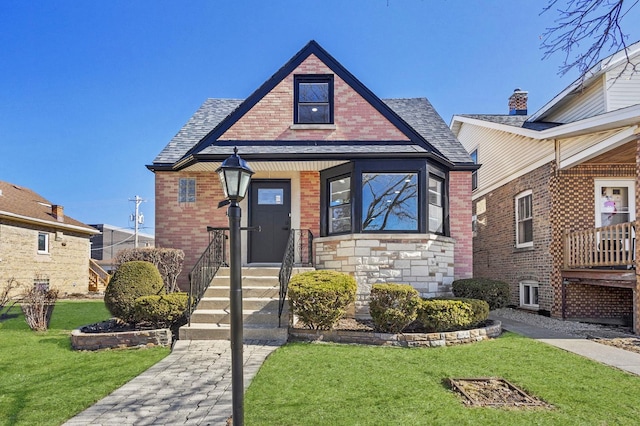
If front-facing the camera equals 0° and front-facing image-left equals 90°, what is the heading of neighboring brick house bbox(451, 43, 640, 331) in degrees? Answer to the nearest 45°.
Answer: approximately 315°

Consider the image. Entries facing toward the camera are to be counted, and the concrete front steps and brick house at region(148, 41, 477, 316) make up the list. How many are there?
2

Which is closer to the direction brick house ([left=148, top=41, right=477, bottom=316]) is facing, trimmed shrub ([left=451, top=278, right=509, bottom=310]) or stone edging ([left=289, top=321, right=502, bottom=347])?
the stone edging

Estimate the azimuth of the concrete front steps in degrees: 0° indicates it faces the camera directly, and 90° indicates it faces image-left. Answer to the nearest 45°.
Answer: approximately 0°

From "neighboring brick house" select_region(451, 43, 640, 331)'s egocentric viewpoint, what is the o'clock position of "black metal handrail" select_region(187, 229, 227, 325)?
The black metal handrail is roughly at 3 o'clock from the neighboring brick house.

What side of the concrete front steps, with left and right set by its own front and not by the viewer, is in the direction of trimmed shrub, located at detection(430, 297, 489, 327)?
left

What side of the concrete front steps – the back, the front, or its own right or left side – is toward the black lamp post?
front

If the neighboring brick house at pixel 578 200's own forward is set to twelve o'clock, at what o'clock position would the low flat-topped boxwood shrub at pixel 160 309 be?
The low flat-topped boxwood shrub is roughly at 3 o'clock from the neighboring brick house.

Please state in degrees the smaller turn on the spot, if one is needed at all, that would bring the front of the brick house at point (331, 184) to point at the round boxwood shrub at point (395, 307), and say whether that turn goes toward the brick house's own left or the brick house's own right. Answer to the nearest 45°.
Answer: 0° — it already faces it

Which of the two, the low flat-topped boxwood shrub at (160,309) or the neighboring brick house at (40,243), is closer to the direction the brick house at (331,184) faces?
the low flat-topped boxwood shrub
